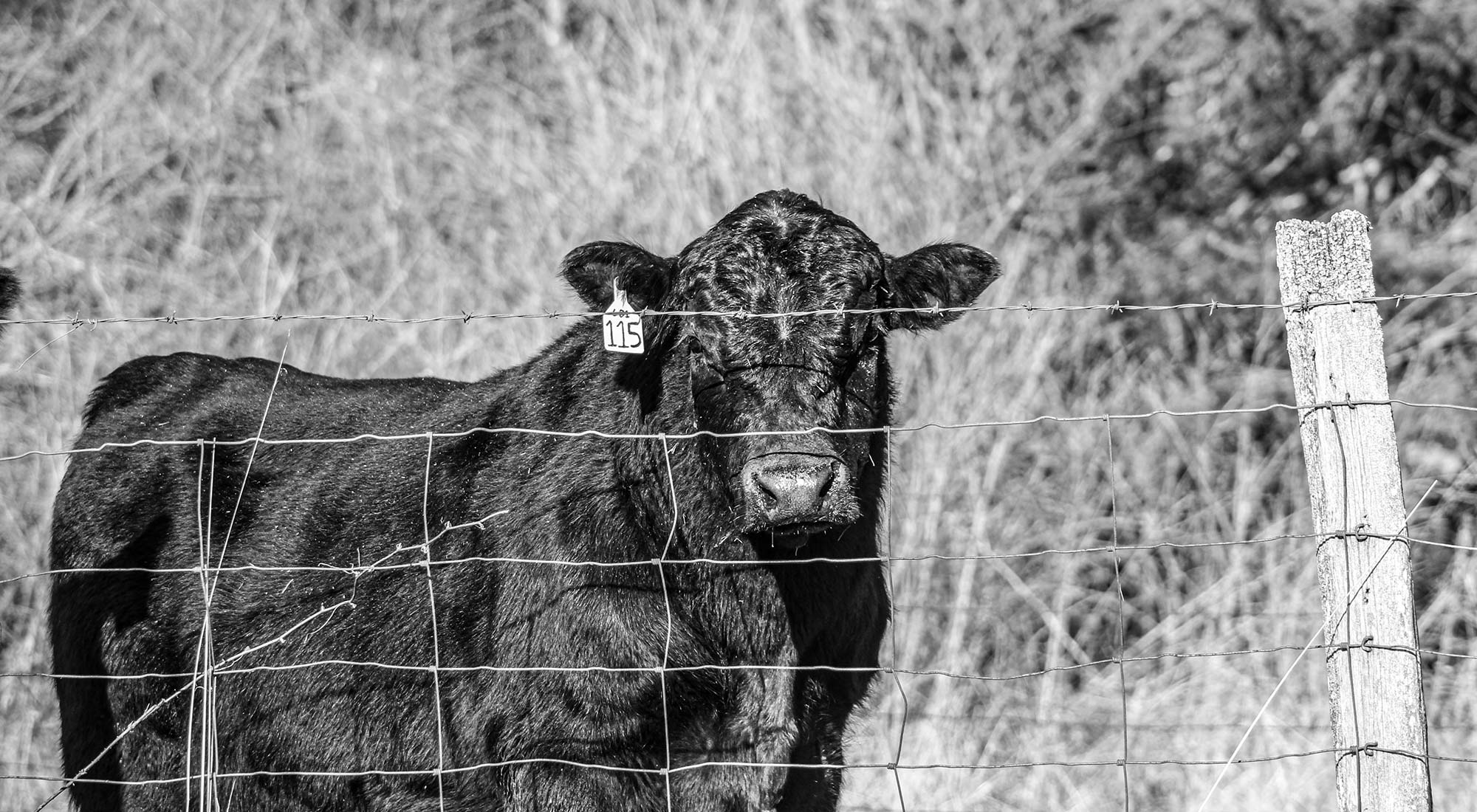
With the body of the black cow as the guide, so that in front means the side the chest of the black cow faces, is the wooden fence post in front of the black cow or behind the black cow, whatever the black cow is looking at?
in front

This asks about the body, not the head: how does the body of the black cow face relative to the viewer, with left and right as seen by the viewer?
facing the viewer and to the right of the viewer
